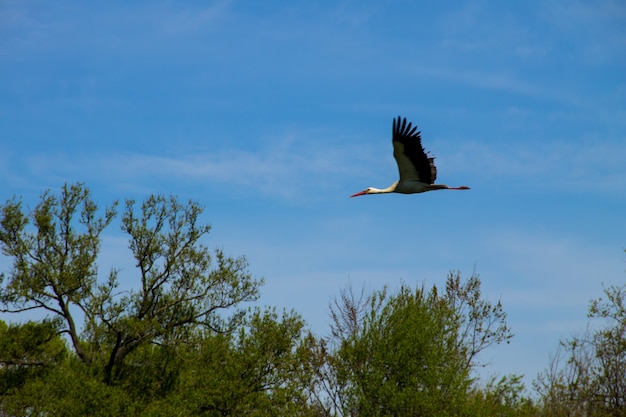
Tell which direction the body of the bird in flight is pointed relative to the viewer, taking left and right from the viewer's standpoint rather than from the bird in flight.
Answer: facing to the left of the viewer
